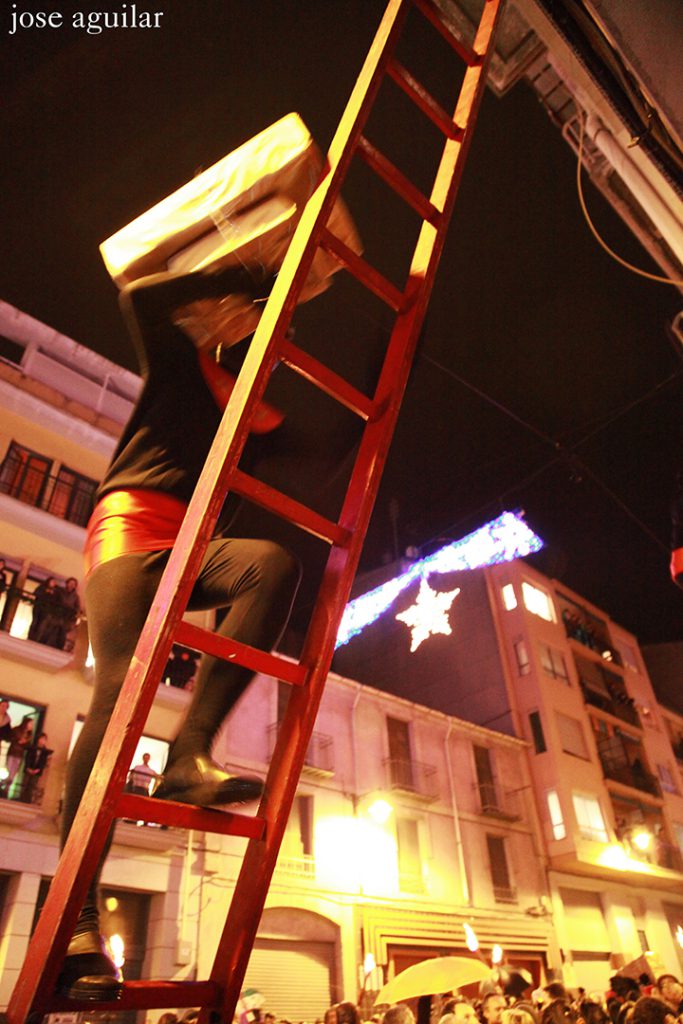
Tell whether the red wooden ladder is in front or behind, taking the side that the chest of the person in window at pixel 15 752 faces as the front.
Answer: in front

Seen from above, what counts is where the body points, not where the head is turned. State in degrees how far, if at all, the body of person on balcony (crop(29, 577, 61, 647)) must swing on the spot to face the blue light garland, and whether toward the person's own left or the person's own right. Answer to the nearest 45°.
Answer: approximately 45° to the person's own left

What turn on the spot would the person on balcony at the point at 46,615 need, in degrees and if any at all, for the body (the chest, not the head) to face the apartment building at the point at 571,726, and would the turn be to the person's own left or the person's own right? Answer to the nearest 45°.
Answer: approximately 45° to the person's own left

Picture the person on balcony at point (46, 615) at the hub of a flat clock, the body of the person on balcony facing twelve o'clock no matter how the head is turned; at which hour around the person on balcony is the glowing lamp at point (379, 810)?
The glowing lamp is roughly at 10 o'clock from the person on balcony.

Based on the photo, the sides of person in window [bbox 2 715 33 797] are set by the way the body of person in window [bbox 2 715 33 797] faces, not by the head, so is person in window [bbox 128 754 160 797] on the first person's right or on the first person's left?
on the first person's left

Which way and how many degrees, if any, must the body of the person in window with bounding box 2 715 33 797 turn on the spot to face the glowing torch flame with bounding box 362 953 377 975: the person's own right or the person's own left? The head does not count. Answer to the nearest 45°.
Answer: approximately 45° to the person's own left

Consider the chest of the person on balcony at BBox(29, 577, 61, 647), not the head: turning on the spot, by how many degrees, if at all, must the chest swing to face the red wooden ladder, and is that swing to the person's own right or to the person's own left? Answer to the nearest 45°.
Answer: approximately 45° to the person's own right

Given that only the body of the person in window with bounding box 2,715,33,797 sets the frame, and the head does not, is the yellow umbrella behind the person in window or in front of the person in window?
in front

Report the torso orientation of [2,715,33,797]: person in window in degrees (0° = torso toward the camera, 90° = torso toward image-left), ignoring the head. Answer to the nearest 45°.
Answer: approximately 315°

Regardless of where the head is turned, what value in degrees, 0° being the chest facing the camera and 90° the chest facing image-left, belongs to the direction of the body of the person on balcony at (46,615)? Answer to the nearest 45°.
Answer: approximately 315°

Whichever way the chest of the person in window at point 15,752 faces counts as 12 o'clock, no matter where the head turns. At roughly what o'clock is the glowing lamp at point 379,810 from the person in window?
The glowing lamp is roughly at 10 o'clock from the person in window.

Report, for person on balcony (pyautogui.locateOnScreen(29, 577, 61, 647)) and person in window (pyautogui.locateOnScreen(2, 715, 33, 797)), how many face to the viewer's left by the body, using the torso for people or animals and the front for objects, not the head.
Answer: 0
